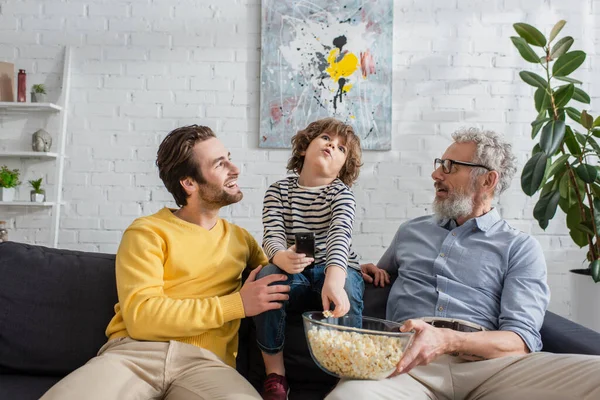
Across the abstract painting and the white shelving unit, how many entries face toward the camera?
2

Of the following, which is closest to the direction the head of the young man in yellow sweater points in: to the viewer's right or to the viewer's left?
to the viewer's right

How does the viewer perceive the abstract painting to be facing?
facing the viewer

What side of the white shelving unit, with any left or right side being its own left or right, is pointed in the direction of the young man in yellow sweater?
front

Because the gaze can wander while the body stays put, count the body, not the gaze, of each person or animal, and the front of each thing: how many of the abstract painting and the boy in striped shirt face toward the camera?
2

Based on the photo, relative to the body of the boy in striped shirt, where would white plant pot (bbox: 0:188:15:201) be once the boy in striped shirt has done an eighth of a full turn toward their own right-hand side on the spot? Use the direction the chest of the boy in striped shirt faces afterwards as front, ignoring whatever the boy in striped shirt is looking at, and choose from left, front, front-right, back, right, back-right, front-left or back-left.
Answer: right

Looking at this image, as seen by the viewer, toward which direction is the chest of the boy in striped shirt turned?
toward the camera

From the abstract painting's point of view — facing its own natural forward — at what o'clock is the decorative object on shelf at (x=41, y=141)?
The decorative object on shelf is roughly at 3 o'clock from the abstract painting.

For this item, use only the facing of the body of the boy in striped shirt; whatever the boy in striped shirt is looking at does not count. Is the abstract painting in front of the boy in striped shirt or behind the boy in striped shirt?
behind

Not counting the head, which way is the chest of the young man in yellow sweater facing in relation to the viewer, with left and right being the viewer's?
facing the viewer and to the right of the viewer
